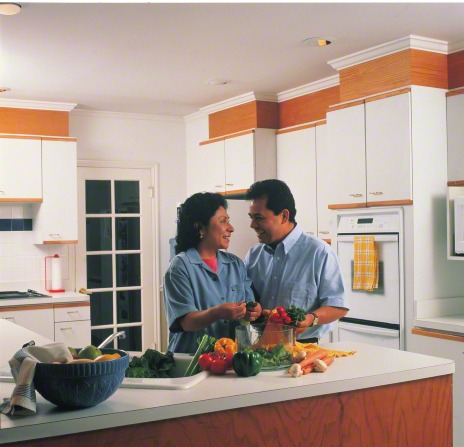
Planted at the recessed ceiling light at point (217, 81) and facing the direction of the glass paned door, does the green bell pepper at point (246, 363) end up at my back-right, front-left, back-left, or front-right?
back-left

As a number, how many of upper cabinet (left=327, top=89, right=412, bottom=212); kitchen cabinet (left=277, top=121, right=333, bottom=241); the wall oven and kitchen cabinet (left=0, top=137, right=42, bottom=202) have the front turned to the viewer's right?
0

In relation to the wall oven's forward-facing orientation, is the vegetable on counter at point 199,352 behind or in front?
in front

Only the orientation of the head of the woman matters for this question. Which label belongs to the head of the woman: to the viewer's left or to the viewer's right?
to the viewer's right

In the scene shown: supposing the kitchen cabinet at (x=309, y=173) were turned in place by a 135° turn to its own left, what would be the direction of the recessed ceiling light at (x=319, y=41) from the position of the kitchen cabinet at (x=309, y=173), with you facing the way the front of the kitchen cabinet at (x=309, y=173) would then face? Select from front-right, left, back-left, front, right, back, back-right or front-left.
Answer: right

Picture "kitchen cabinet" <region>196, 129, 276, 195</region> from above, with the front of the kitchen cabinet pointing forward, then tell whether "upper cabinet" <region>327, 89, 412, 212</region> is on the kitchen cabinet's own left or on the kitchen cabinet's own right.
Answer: on the kitchen cabinet's own left

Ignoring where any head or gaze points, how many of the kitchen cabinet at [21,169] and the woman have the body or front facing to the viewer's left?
0

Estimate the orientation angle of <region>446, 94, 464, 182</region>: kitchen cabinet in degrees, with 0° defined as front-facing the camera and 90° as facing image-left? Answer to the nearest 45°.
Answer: approximately 45°

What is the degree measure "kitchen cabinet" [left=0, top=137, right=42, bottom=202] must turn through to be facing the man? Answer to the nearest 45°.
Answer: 0° — it already faces them

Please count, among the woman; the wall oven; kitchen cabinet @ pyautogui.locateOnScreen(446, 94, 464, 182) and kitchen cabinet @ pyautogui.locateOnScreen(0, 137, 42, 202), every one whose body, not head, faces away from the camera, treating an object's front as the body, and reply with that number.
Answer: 0

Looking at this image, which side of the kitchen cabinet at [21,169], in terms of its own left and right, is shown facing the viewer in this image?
front

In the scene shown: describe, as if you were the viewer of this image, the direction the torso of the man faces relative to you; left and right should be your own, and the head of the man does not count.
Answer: facing the viewer and to the left of the viewer

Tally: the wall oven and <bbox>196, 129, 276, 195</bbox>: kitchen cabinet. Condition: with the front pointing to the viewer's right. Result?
0

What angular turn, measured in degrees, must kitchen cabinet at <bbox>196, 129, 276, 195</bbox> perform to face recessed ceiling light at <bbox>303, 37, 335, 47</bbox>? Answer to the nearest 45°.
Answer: approximately 45° to its left
